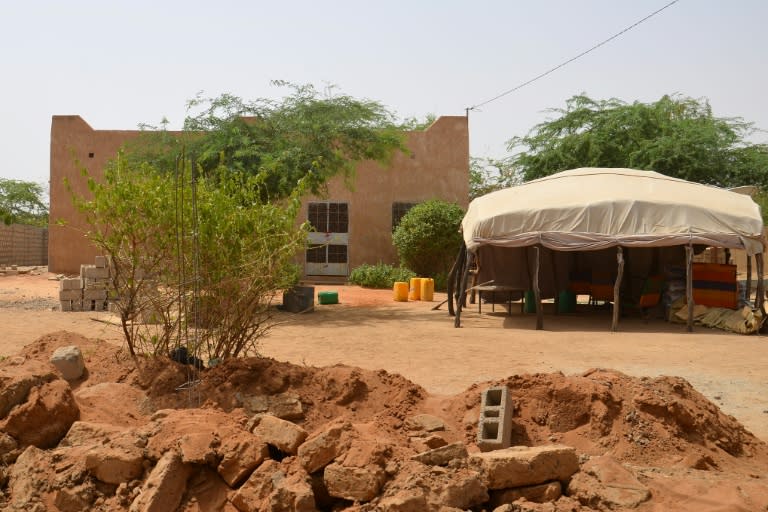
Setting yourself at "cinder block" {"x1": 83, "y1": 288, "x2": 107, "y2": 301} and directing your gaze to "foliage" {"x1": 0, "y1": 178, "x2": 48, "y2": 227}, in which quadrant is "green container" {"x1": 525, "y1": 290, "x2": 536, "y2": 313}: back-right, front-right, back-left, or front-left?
back-right

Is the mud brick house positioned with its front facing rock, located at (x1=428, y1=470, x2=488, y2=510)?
yes

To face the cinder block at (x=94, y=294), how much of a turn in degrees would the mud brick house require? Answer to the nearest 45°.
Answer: approximately 45° to its right

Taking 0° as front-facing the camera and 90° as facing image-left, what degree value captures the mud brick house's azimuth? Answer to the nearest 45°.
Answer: approximately 0°

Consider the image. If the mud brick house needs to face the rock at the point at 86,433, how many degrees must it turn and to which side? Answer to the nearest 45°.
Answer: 0° — it already faces it

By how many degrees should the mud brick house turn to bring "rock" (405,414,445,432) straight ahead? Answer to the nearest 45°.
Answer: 0° — it already faces it

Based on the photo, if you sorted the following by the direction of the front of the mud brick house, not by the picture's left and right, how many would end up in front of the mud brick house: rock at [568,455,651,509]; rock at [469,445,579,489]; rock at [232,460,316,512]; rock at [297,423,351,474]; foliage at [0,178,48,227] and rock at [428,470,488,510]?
5

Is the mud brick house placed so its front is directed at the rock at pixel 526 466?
yes

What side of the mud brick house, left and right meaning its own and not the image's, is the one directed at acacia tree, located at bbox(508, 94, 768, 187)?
left
